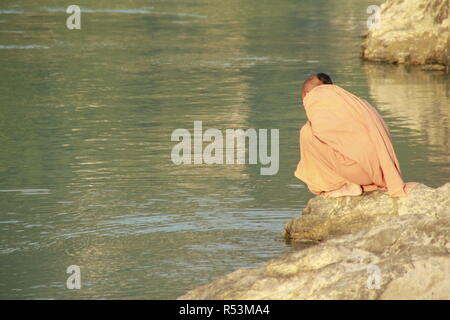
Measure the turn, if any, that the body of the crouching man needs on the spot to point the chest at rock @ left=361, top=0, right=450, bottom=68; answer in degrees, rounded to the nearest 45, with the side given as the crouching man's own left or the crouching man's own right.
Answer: approximately 90° to the crouching man's own right

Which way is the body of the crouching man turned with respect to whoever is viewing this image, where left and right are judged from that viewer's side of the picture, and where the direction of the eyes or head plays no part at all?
facing to the left of the viewer
